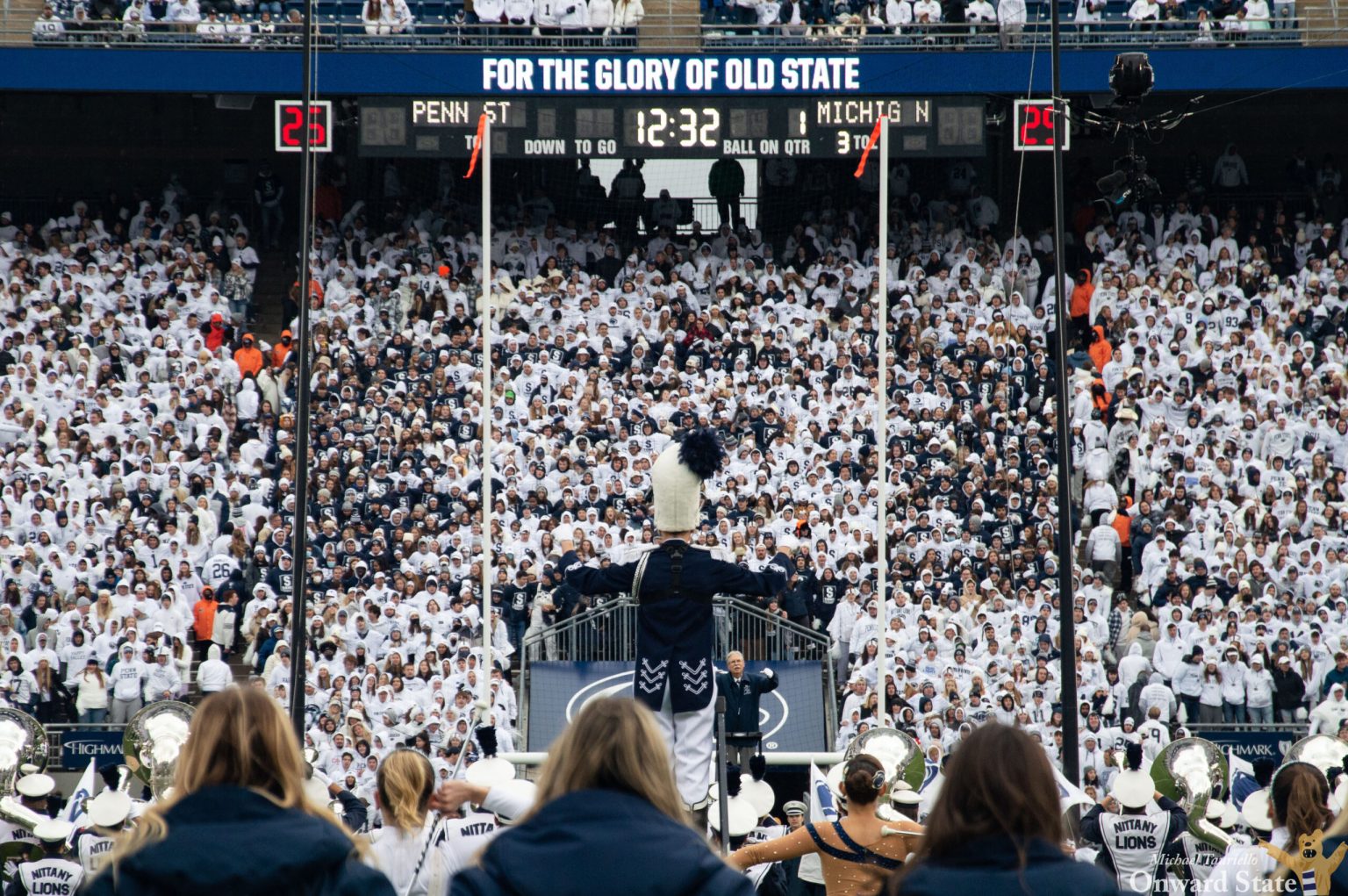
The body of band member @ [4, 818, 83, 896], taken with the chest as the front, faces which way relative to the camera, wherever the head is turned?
away from the camera

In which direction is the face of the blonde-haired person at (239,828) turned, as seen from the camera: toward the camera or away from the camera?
away from the camera

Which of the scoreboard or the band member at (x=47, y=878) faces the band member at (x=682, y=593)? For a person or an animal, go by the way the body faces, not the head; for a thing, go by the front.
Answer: the scoreboard

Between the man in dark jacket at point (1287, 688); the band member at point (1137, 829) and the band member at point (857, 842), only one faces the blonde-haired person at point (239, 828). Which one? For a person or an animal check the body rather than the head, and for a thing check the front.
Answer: the man in dark jacket

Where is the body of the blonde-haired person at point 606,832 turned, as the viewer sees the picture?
away from the camera

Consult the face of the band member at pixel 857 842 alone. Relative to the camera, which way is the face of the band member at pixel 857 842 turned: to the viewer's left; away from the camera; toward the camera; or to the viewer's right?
away from the camera

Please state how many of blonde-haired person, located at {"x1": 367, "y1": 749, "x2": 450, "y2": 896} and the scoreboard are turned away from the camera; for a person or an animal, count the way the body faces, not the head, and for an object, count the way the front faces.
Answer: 1

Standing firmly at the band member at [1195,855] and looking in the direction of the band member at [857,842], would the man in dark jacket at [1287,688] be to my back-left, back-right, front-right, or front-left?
back-right

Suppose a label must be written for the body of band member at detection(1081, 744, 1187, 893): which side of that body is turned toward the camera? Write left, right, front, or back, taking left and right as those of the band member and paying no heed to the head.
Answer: back

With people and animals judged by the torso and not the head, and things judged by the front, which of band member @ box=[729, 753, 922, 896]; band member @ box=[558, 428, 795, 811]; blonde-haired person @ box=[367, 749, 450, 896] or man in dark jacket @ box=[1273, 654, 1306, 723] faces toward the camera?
the man in dark jacket

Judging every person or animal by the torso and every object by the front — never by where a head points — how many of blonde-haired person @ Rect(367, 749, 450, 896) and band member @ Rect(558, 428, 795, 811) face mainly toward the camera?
0

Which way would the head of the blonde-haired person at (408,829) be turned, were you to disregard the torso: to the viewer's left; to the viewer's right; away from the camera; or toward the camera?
away from the camera

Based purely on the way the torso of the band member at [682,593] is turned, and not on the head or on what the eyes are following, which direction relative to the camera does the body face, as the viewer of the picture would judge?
away from the camera

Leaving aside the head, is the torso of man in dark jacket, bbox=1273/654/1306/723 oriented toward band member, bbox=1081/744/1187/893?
yes

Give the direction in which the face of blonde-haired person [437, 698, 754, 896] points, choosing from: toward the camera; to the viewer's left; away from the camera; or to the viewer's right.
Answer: away from the camera
